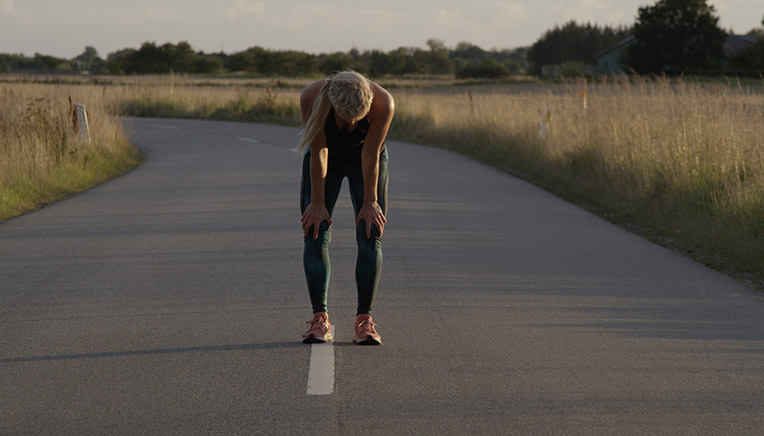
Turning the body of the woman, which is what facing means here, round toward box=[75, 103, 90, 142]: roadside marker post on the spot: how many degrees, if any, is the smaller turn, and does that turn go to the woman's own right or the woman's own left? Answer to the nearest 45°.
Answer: approximately 135° to the woman's own right

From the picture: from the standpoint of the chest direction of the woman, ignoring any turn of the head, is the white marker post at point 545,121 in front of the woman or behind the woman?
behind

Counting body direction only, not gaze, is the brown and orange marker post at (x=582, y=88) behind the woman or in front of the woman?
behind

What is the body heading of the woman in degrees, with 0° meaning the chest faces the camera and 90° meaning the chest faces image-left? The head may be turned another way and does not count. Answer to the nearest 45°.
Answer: approximately 0°
